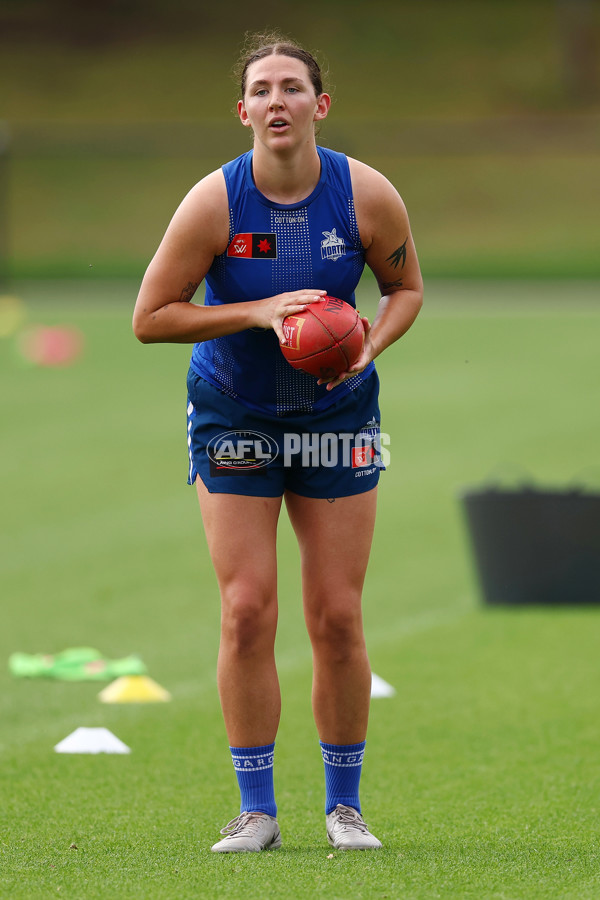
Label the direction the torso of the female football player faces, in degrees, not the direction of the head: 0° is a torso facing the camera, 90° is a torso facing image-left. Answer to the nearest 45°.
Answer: approximately 0°

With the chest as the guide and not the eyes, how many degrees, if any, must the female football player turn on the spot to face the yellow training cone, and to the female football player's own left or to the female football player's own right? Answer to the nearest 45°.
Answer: approximately 180°
